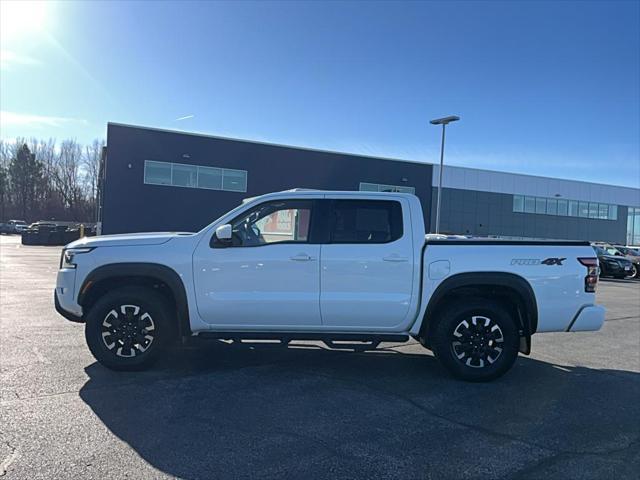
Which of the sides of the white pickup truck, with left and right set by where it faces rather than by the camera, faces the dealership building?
right

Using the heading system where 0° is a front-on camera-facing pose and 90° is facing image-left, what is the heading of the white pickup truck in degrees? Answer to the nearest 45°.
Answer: approximately 90°

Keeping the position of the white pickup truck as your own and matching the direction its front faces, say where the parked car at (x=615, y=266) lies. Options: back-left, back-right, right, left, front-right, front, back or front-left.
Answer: back-right

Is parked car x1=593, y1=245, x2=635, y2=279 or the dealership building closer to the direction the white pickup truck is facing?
the dealership building

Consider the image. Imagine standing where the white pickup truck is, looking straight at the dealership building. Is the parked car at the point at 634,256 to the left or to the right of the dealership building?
right

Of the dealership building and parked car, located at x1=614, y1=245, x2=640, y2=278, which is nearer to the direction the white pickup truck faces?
the dealership building

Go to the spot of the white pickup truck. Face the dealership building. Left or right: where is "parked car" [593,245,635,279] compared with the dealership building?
right

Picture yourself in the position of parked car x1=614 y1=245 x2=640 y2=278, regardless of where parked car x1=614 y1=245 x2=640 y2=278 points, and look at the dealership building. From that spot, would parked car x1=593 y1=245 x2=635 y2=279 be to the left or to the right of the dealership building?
left

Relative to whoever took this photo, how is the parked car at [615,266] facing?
facing the viewer and to the right of the viewer
